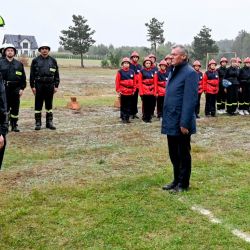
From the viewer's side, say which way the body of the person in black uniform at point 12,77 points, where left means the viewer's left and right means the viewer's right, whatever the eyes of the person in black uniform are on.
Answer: facing the viewer

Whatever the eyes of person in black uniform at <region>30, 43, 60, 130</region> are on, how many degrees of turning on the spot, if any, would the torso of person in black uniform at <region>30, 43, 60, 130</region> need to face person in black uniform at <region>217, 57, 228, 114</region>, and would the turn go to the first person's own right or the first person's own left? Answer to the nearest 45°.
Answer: approximately 135° to the first person's own left

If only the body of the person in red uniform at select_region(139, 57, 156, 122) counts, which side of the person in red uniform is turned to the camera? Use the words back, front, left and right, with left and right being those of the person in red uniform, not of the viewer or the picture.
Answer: front

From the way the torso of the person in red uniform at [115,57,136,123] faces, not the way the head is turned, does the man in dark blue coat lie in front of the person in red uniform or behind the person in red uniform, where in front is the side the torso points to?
in front

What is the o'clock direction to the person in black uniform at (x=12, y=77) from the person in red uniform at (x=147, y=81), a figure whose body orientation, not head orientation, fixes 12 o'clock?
The person in black uniform is roughly at 2 o'clock from the person in red uniform.

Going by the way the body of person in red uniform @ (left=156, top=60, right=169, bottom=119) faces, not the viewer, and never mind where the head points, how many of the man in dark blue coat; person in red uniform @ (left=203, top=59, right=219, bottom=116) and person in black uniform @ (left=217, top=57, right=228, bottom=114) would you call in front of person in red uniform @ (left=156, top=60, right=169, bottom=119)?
1

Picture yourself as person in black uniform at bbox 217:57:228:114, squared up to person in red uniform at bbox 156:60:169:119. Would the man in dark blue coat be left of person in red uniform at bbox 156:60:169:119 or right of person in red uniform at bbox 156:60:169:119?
left

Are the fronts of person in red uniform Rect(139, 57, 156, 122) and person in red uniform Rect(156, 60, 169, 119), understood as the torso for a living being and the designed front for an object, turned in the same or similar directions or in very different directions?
same or similar directions

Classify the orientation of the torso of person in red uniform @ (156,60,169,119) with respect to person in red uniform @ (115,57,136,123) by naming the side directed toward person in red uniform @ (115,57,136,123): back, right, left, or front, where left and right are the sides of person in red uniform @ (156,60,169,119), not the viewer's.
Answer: right

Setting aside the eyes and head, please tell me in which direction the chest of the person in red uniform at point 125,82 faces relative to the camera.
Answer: toward the camera

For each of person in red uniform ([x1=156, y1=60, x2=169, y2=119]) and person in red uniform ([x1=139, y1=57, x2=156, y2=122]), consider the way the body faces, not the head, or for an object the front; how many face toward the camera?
2
